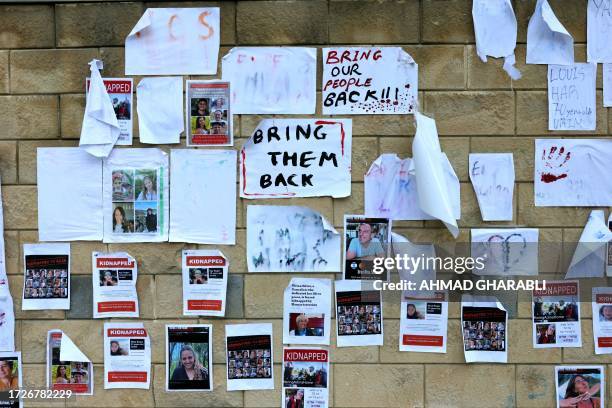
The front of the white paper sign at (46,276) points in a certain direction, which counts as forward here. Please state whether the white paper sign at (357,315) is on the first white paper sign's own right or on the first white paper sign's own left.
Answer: on the first white paper sign's own left

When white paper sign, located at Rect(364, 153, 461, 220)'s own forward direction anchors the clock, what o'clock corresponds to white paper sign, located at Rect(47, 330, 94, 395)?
white paper sign, located at Rect(47, 330, 94, 395) is roughly at 3 o'clock from white paper sign, located at Rect(364, 153, 461, 220).

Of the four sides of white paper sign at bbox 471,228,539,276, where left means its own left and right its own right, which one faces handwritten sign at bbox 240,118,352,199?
right

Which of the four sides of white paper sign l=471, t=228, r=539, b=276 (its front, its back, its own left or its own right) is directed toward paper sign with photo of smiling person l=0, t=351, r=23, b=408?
right

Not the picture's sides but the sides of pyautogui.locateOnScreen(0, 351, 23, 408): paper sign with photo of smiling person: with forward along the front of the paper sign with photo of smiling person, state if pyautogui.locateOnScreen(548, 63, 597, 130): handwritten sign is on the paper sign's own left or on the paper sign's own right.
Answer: on the paper sign's own left

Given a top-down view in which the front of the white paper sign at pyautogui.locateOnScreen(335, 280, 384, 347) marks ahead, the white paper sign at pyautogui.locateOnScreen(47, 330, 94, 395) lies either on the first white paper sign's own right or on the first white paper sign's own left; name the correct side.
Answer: on the first white paper sign's own right
